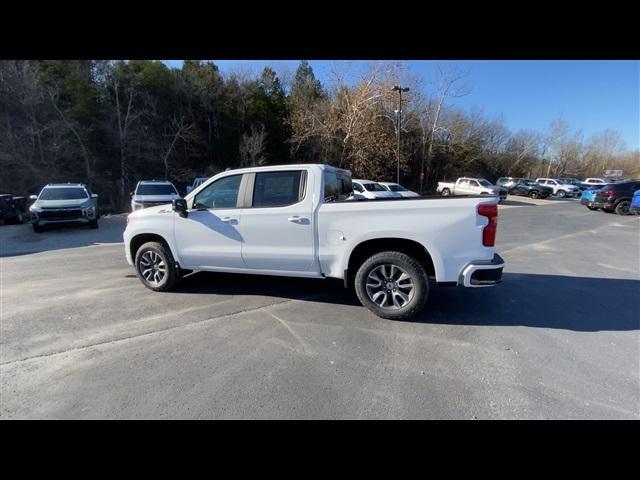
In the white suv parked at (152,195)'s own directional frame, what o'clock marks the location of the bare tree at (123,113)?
The bare tree is roughly at 6 o'clock from the white suv parked.

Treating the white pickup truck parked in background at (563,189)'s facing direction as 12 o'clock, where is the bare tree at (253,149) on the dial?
The bare tree is roughly at 3 o'clock from the white pickup truck parked in background.

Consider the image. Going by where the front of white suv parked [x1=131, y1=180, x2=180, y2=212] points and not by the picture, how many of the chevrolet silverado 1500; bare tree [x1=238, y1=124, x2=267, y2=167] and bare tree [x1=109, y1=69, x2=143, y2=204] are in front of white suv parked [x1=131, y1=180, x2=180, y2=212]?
1

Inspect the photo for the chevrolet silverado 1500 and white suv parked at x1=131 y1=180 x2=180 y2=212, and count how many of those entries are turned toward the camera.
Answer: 1

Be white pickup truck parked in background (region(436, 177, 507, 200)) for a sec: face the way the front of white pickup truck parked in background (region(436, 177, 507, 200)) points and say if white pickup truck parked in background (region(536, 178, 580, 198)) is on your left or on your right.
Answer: on your left

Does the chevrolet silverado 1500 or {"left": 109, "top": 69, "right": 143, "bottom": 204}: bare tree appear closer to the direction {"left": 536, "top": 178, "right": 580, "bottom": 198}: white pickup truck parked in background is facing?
the chevrolet silverado 1500

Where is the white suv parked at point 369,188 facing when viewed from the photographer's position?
facing the viewer and to the right of the viewer

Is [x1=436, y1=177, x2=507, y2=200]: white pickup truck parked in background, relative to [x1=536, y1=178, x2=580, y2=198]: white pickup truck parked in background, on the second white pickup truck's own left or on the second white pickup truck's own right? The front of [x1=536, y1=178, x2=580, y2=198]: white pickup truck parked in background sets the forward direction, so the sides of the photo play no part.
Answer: on the second white pickup truck's own right

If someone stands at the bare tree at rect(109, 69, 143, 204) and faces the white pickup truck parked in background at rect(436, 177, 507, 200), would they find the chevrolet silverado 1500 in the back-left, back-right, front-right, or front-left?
front-right

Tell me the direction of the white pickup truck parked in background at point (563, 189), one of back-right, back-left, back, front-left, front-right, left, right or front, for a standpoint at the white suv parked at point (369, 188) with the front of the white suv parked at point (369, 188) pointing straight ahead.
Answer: left

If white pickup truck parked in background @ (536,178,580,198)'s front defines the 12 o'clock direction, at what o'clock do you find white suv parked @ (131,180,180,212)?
The white suv parked is roughly at 2 o'clock from the white pickup truck parked in background.
